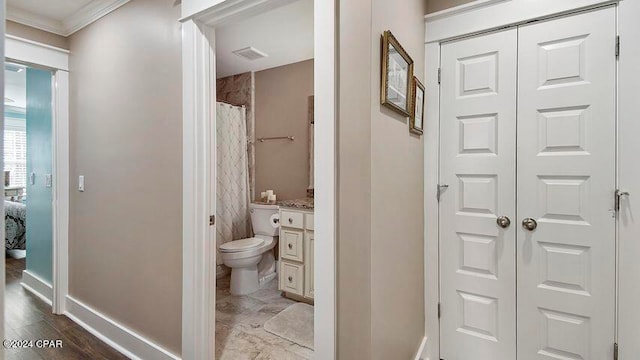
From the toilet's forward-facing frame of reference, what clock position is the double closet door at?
The double closet door is roughly at 9 o'clock from the toilet.

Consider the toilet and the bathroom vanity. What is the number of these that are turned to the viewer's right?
0

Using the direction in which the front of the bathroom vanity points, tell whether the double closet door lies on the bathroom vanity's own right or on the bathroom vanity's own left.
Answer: on the bathroom vanity's own left

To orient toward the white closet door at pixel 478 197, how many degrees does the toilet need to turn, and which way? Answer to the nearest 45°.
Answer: approximately 90° to its left

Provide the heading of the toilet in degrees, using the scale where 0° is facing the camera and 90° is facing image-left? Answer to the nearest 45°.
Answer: approximately 45°
